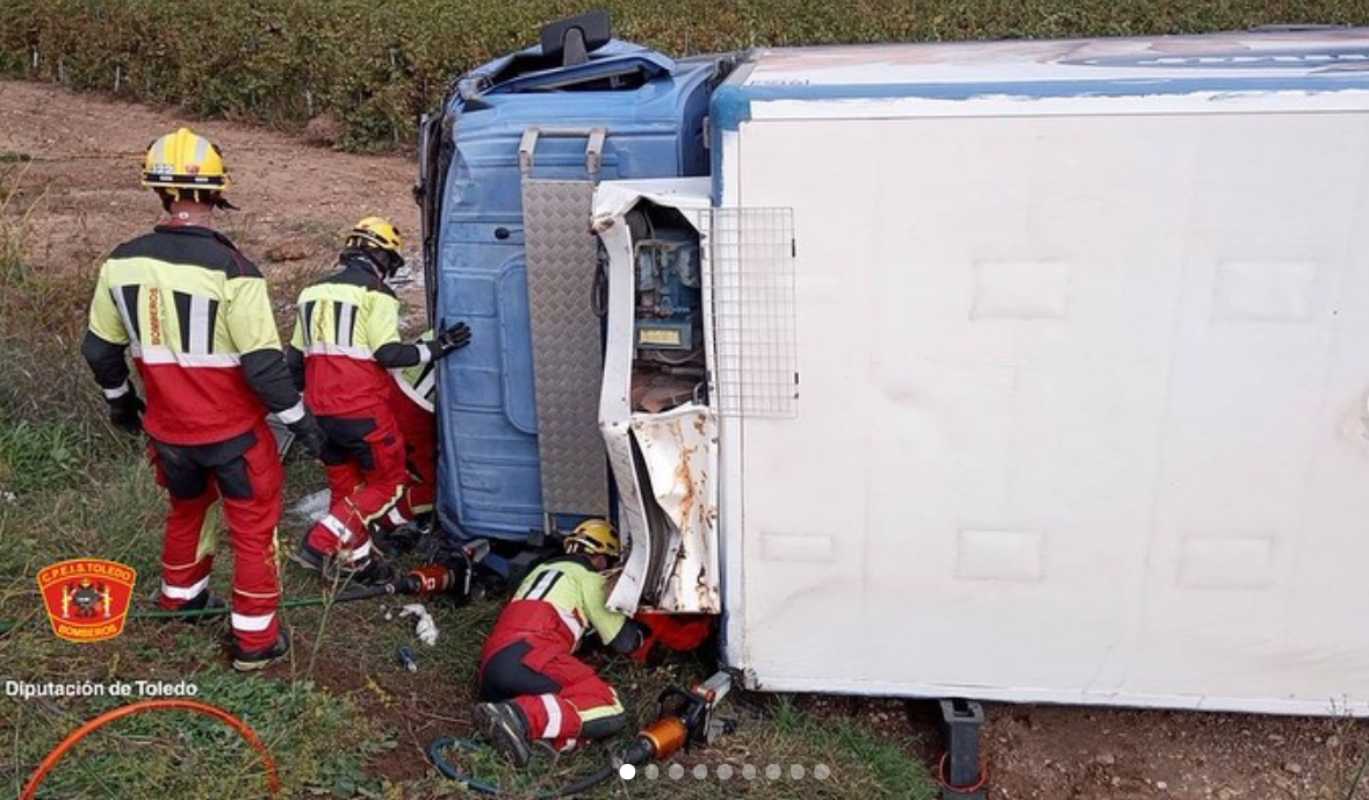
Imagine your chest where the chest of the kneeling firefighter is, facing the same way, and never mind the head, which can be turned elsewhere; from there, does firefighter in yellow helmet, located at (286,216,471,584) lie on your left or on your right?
on your left

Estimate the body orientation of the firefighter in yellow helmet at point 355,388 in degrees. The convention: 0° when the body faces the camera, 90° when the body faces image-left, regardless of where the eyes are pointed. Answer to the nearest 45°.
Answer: approximately 225°

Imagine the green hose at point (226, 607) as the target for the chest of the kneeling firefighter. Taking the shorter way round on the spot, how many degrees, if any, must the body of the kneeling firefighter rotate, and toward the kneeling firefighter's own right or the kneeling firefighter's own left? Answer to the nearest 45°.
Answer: approximately 90° to the kneeling firefighter's own left

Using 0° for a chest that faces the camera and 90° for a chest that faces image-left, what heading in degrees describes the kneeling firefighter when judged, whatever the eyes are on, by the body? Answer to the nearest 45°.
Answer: approximately 225°

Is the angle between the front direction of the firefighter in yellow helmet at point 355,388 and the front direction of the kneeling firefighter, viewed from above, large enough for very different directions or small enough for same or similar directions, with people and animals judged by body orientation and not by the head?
same or similar directions

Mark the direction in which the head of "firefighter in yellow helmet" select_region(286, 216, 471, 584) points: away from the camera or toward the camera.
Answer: away from the camera

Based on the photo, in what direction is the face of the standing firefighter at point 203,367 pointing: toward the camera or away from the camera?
away from the camera

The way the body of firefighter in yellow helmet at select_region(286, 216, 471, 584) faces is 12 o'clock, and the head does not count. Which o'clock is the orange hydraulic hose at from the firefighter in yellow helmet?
The orange hydraulic hose is roughly at 5 o'clock from the firefighter in yellow helmet.

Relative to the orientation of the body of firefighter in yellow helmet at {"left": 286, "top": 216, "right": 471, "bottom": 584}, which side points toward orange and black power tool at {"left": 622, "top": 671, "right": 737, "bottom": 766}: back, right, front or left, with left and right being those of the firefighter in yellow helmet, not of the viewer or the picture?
right

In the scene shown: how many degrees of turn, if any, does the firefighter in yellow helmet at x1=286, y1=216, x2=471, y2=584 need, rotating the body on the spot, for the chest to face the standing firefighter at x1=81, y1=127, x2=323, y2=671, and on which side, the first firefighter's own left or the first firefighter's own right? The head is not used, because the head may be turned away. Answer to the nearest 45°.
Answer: approximately 180°
